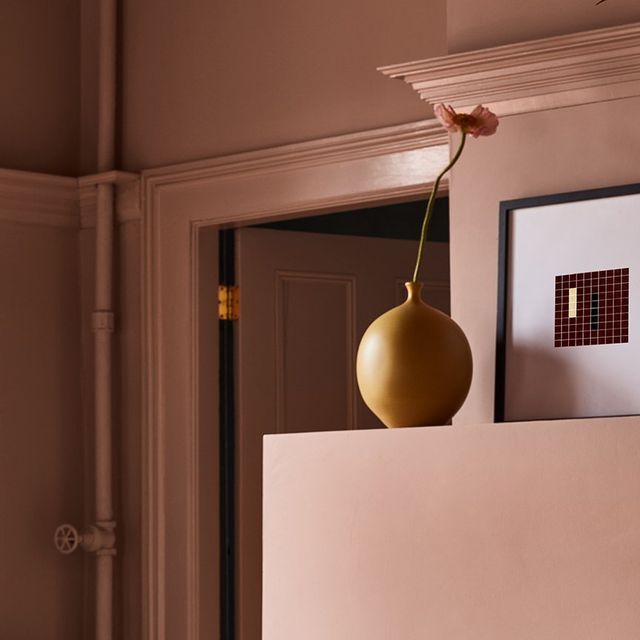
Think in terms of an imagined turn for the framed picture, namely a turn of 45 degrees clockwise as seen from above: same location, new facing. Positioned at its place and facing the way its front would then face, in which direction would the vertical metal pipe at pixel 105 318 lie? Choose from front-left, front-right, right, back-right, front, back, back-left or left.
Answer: front-right

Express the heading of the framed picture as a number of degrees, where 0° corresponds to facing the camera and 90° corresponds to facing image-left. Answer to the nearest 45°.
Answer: approximately 45°

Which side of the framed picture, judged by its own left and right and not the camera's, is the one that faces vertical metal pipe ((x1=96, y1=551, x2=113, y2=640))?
right
